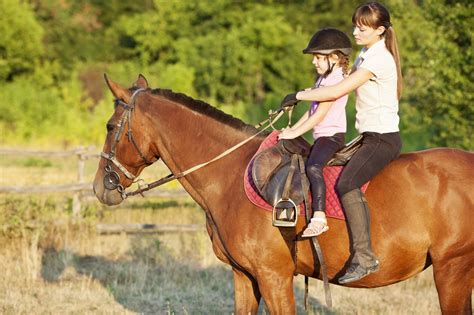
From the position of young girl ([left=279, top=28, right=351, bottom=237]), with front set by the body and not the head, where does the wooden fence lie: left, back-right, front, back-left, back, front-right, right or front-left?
front-right

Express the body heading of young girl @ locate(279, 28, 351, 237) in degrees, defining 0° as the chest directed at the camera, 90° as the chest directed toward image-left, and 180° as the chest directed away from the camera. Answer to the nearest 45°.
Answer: approximately 90°

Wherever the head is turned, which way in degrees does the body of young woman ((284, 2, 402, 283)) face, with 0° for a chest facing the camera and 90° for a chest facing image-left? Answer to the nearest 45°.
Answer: approximately 90°

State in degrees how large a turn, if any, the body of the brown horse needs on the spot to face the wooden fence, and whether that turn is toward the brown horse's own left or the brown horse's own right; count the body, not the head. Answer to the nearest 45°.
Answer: approximately 45° to the brown horse's own right

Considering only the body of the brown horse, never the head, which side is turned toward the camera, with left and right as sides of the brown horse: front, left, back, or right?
left

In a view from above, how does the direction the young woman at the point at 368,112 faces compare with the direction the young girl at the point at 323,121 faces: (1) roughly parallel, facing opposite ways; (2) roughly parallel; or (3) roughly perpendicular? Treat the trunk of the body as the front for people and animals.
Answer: roughly parallel

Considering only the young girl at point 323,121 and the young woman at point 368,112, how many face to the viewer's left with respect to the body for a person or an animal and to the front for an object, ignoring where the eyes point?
2
